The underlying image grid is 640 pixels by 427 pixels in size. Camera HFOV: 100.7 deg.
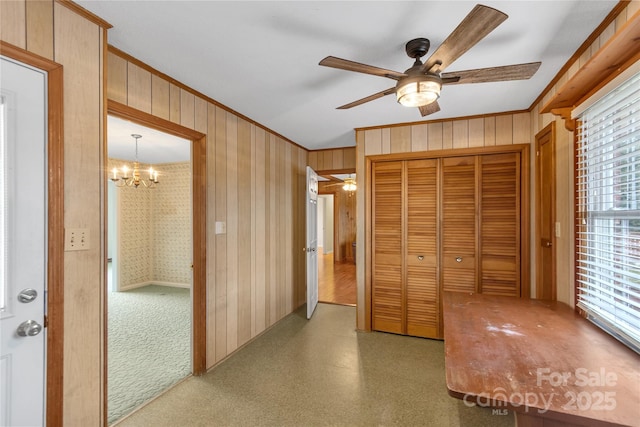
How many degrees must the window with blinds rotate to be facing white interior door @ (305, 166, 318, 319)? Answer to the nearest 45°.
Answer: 0° — it already faces it

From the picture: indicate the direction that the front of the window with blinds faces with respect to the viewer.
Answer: facing to the left of the viewer

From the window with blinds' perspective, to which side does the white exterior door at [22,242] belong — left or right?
on its left

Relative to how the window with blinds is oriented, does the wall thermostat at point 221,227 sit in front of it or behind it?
in front

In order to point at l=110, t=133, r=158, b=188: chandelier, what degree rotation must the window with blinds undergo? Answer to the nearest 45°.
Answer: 0° — it already faces it

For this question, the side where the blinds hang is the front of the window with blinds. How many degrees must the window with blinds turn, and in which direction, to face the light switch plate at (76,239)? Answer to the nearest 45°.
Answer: approximately 45° to its left
